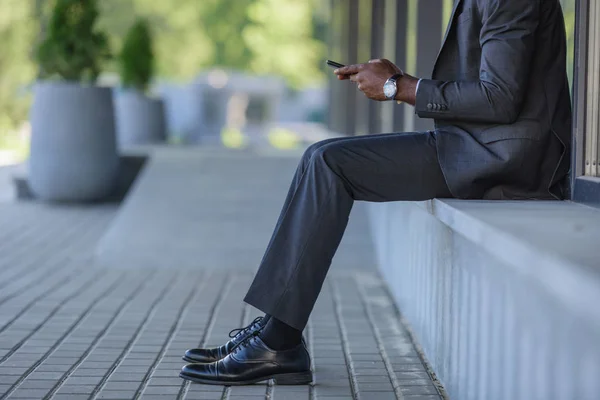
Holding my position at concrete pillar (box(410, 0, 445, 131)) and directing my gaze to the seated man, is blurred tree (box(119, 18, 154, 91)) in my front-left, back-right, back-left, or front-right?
back-right

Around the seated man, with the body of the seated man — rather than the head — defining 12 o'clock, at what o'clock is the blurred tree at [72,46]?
The blurred tree is roughly at 2 o'clock from the seated man.

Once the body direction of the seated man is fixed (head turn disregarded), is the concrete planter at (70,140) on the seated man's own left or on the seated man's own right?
on the seated man's own right

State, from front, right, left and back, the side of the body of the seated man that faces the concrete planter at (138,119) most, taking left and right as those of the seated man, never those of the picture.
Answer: right

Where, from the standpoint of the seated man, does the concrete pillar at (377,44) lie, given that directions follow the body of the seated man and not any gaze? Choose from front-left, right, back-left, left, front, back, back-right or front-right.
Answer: right

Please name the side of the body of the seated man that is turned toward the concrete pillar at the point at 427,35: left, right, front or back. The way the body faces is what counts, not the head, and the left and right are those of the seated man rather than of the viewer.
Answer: right

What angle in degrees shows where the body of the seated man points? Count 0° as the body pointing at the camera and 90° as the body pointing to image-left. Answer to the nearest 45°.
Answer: approximately 90°
